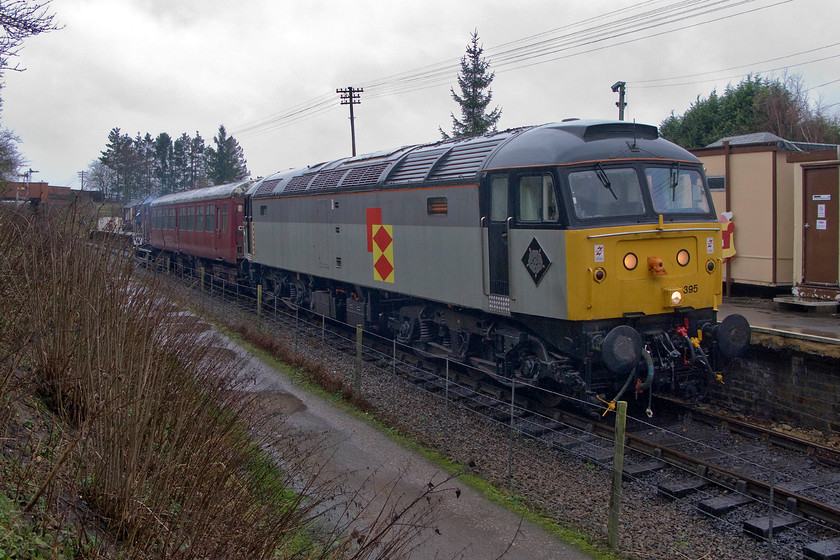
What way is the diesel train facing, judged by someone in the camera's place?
facing the viewer and to the right of the viewer

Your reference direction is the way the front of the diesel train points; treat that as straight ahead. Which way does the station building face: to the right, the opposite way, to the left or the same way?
to the right

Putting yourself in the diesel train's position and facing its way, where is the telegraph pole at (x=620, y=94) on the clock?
The telegraph pole is roughly at 8 o'clock from the diesel train.

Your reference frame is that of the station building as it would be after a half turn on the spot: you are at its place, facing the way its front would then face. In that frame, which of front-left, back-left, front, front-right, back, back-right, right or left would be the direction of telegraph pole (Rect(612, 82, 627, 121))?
left

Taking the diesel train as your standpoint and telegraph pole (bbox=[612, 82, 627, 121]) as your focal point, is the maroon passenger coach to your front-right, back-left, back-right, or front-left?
front-left

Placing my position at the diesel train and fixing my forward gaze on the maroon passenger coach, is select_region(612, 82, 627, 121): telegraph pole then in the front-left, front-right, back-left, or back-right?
front-right

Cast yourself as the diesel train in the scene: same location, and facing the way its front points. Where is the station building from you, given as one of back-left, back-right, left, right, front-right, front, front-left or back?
left

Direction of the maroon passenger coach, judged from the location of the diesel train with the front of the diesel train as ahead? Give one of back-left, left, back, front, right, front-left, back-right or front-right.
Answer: back

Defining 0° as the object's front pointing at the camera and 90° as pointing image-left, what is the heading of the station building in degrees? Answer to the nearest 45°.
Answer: approximately 45°

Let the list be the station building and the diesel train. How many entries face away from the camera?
0
